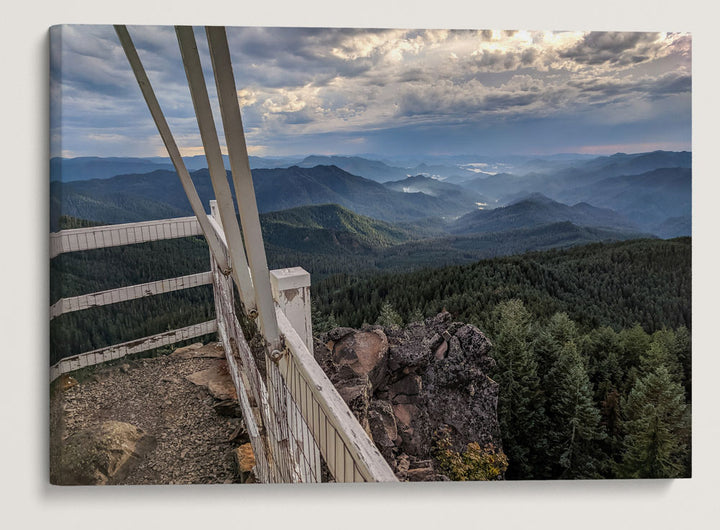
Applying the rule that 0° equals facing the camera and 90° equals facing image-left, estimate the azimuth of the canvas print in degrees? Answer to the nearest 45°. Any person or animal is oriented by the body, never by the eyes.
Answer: approximately 0°
